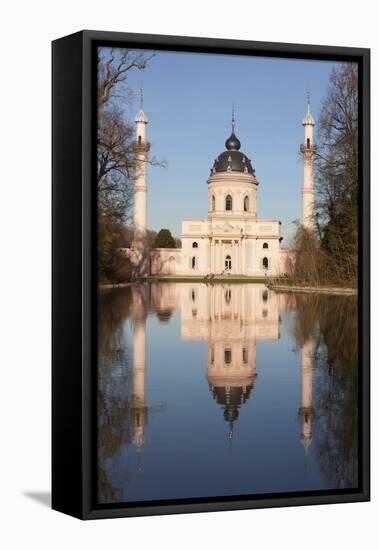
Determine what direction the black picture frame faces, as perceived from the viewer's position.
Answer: facing the viewer and to the right of the viewer
